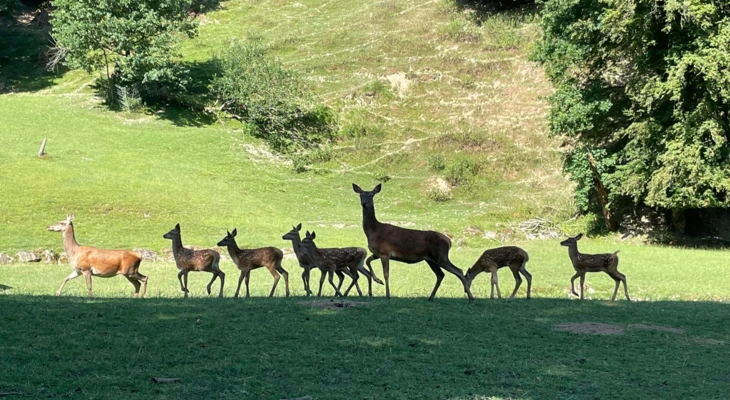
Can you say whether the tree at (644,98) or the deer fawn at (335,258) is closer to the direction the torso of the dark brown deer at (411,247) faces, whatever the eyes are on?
the deer fawn

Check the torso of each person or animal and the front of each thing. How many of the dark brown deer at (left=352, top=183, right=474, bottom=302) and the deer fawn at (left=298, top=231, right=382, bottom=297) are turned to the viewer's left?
2

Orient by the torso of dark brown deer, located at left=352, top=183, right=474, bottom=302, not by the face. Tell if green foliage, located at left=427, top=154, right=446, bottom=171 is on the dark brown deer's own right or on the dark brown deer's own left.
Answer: on the dark brown deer's own right

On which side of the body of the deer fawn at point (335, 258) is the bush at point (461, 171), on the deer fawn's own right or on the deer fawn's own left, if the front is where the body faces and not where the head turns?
on the deer fawn's own right

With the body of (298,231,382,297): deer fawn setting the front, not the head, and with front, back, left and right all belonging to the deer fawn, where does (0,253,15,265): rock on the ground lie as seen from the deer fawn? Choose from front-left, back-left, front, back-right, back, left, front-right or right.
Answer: front-right

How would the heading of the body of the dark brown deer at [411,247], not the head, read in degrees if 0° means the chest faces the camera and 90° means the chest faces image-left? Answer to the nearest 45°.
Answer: approximately 90°

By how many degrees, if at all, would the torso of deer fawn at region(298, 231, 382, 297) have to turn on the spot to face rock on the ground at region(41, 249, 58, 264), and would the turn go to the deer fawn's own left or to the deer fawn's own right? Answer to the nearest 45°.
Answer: approximately 45° to the deer fawn's own right

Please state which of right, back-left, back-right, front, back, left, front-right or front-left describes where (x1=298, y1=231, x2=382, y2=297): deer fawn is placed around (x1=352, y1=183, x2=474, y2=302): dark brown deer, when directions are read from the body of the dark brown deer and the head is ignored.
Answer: front-right

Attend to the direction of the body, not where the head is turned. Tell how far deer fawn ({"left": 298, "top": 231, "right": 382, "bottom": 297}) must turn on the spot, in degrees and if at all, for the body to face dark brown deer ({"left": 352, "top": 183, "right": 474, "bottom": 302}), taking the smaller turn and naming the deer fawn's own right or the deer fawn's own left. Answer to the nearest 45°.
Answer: approximately 135° to the deer fawn's own left

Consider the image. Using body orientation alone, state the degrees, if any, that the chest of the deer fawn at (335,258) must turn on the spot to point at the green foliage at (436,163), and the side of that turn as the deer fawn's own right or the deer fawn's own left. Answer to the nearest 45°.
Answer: approximately 90° to the deer fawn's own right

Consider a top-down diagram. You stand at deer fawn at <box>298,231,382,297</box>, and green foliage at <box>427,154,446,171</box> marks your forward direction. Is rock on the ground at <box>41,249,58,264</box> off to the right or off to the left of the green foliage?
left

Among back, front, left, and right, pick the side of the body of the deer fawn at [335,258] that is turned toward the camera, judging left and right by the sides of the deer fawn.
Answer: left
